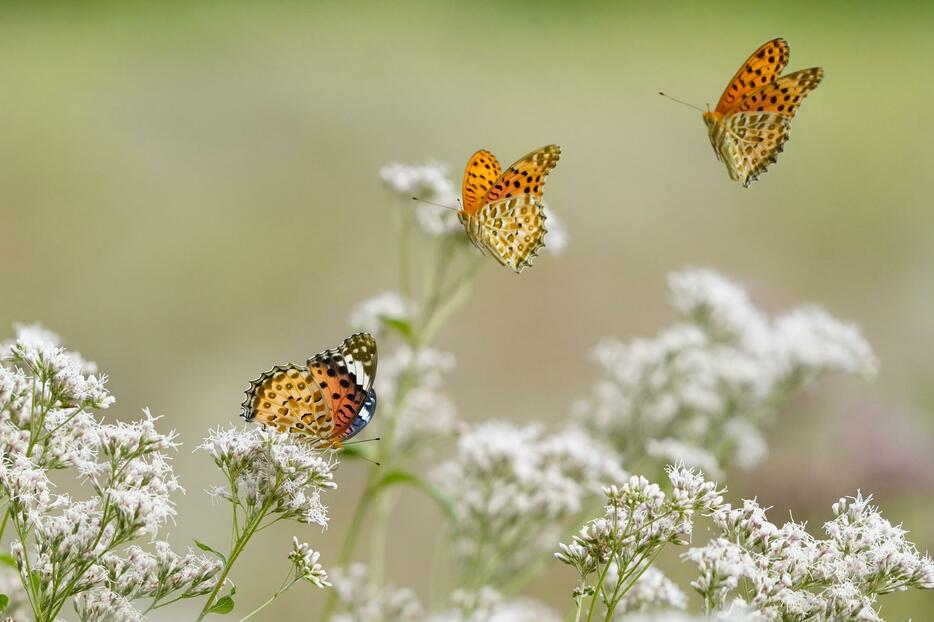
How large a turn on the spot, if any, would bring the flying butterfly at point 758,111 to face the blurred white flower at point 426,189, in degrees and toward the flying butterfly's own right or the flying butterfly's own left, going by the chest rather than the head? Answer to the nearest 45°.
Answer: approximately 45° to the flying butterfly's own right

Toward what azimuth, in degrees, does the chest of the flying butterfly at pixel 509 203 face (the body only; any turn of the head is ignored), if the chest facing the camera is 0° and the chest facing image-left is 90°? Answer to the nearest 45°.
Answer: approximately 90°

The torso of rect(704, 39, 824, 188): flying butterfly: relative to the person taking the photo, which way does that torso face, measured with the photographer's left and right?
facing to the left of the viewer

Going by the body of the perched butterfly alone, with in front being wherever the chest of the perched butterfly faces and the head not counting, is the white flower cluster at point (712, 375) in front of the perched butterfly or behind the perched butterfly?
in front

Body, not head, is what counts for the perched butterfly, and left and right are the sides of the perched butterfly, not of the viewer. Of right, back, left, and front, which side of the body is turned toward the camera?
right

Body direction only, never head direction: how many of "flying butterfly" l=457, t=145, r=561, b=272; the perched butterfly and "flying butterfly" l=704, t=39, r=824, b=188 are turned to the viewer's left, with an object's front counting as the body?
2

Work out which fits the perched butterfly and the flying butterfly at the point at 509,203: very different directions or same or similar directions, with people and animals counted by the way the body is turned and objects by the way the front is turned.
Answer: very different directions
